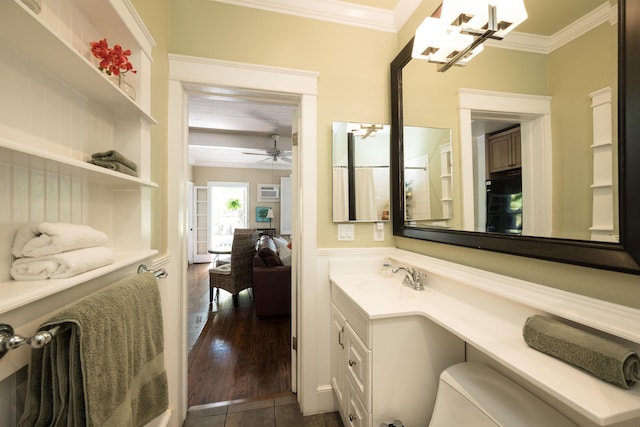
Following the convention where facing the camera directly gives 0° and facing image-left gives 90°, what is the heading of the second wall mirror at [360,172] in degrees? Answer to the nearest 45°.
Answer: approximately 0°

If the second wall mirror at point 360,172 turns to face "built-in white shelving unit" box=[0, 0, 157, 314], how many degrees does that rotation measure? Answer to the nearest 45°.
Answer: approximately 45° to its right

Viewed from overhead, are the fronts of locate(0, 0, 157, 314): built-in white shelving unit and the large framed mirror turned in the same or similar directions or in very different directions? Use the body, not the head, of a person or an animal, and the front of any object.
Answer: very different directions

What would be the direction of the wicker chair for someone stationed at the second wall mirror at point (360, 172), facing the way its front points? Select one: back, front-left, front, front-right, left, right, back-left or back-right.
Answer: back-right

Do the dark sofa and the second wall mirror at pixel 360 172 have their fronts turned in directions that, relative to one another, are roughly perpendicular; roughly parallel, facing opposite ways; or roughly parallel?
roughly perpendicular

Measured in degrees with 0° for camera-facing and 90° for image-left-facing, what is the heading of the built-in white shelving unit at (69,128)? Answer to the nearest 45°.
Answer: approximately 315°

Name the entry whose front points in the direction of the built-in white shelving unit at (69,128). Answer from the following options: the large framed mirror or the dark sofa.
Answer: the large framed mirror

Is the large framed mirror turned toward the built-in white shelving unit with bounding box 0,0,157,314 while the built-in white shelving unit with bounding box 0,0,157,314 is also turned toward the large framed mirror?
yes
